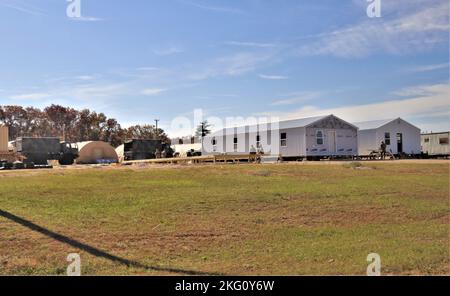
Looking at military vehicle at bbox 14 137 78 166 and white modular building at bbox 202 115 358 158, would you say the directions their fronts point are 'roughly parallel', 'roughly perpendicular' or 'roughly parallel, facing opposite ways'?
roughly perpendicular

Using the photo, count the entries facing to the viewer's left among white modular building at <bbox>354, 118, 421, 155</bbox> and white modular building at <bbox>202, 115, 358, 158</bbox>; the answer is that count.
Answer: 0

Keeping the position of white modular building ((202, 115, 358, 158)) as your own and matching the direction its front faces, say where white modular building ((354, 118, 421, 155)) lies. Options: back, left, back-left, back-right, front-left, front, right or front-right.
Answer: left

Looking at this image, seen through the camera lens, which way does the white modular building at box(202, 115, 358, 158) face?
facing the viewer and to the right of the viewer

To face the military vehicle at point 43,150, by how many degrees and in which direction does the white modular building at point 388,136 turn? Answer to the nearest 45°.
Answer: approximately 90° to its right

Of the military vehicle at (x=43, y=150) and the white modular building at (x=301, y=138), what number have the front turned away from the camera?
0

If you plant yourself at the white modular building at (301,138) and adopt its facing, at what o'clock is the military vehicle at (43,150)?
The military vehicle is roughly at 4 o'clock from the white modular building.

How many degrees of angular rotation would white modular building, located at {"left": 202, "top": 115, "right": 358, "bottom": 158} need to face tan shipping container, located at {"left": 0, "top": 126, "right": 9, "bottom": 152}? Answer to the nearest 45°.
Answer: approximately 135° to its right
